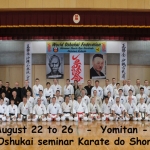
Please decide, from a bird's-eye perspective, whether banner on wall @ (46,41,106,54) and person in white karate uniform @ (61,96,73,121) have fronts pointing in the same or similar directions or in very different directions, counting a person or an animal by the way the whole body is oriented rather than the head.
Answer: same or similar directions

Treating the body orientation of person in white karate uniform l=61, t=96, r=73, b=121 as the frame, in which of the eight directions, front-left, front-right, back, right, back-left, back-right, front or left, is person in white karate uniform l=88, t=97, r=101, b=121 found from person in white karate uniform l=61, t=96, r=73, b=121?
left

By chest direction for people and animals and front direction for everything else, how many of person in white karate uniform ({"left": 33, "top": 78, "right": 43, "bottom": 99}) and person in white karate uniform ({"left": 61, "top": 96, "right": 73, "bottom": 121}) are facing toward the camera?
2

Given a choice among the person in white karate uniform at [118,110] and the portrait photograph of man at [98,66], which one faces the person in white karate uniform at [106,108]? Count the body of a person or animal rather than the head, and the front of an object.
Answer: the portrait photograph of man

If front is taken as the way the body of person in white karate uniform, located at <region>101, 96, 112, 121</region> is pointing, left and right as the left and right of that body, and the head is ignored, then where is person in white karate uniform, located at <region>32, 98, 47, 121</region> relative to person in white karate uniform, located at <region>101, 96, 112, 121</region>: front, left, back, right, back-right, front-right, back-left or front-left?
right

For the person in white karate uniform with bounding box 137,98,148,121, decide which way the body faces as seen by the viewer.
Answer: toward the camera

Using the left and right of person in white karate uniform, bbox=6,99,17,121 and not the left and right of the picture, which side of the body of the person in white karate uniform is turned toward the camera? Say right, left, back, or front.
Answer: front

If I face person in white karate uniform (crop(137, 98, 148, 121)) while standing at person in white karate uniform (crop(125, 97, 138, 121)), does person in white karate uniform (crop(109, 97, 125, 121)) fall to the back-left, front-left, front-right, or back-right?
back-right

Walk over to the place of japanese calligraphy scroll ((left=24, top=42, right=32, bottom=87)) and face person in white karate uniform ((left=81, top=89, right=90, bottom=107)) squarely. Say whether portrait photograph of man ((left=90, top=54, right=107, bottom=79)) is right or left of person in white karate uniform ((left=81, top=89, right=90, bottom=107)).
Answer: left

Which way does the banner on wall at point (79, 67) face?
toward the camera

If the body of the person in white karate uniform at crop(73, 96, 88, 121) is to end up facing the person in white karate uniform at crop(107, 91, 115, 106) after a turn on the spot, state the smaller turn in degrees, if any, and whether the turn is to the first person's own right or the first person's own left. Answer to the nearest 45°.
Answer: approximately 90° to the first person's own left

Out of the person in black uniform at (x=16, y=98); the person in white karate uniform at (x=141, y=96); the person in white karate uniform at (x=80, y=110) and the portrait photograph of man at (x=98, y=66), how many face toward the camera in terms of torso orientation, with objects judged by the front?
4

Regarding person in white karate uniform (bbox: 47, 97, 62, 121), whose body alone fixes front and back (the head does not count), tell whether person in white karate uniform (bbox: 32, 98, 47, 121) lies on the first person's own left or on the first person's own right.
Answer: on the first person's own right

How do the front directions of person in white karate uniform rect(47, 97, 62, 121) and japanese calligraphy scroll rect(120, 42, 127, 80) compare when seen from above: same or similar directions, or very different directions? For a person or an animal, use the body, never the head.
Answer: same or similar directions
